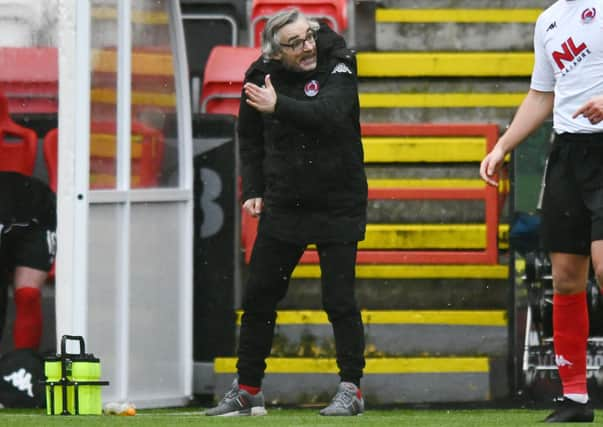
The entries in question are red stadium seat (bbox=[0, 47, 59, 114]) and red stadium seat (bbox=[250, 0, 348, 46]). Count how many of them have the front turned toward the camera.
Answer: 2

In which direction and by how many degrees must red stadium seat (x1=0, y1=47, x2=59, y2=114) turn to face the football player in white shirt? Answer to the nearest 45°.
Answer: approximately 45° to its left

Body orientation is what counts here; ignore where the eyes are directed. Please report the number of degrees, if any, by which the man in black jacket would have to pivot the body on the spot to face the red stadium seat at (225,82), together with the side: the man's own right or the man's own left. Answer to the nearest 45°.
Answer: approximately 135° to the man's own right

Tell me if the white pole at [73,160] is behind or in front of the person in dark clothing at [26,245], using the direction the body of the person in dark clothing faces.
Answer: in front

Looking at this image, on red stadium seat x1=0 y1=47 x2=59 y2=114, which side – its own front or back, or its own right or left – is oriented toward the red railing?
left
